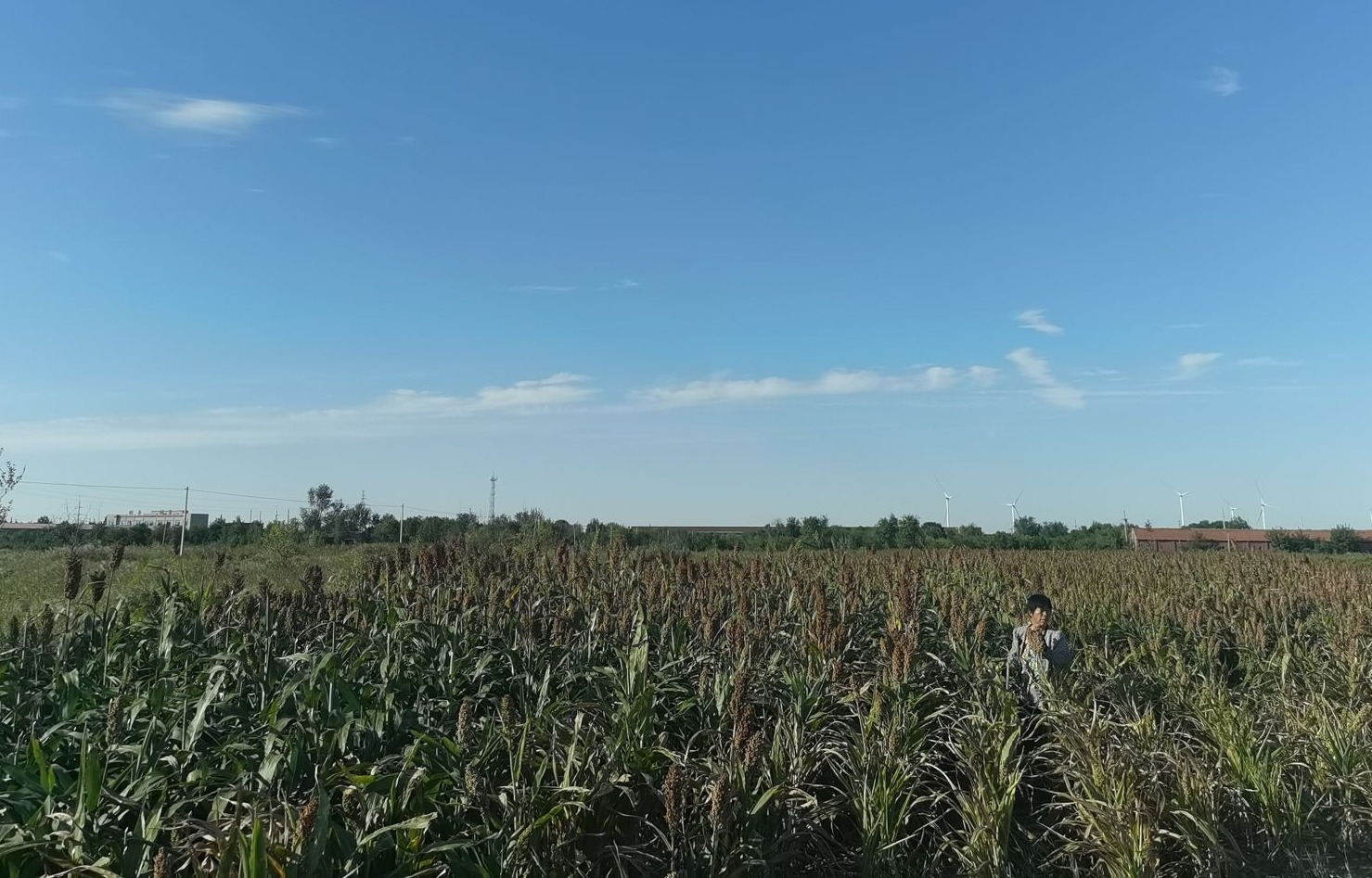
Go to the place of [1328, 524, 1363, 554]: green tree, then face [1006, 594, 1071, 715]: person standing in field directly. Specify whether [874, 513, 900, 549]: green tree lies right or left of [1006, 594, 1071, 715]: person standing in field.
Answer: right

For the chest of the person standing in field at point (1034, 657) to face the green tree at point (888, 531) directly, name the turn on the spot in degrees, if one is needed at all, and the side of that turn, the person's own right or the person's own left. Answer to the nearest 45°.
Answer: approximately 180°

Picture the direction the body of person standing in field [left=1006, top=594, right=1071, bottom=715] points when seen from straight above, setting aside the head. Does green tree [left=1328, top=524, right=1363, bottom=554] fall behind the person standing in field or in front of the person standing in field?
behind

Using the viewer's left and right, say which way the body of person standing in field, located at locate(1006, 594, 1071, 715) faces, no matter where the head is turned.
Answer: facing the viewer
